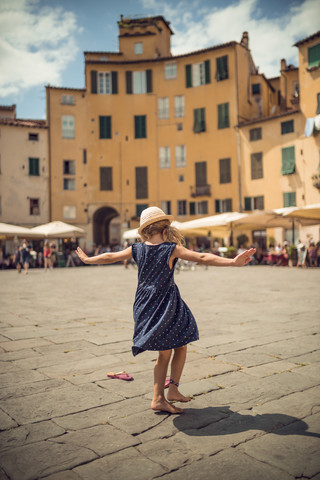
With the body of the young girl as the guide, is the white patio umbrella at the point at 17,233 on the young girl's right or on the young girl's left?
on the young girl's left

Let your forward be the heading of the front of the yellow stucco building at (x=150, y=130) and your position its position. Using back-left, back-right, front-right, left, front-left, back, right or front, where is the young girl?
front

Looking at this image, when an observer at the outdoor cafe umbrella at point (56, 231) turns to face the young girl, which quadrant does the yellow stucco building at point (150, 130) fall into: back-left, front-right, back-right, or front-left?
back-left

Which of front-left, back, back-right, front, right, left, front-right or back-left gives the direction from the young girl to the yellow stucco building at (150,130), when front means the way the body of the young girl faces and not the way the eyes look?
front-left

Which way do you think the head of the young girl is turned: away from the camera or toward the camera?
away from the camera

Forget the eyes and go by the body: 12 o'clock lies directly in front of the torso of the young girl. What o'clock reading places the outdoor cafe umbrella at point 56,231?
The outdoor cafe umbrella is roughly at 10 o'clock from the young girl.

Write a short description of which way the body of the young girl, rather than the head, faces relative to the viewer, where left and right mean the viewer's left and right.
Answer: facing away from the viewer and to the right of the viewer

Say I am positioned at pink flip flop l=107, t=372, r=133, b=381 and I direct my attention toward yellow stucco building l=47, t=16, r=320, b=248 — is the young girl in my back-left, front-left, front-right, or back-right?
back-right

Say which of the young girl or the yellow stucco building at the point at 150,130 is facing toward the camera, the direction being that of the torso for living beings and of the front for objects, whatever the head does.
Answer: the yellow stucco building

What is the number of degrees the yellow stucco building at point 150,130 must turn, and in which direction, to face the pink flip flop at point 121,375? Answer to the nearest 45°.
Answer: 0° — it already faces it

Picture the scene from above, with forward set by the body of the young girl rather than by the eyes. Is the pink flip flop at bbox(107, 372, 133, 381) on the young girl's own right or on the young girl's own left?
on the young girl's own left

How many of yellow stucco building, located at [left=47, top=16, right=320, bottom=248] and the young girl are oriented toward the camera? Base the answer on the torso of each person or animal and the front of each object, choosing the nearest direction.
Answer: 1

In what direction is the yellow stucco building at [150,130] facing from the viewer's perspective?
toward the camera
